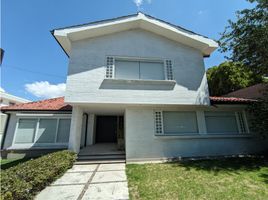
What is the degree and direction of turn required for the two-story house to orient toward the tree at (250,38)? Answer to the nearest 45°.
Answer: approximately 90° to its left

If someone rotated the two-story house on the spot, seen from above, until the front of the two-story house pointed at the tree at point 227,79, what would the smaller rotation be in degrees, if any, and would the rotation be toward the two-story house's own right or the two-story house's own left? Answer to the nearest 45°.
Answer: approximately 135° to the two-story house's own left

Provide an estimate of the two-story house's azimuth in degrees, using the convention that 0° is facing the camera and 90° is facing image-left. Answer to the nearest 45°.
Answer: approximately 0°

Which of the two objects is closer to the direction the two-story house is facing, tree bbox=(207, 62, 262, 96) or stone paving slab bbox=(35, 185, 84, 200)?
the stone paving slab
